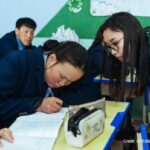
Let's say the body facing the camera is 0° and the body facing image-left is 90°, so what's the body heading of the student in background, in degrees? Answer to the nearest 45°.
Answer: approximately 315°

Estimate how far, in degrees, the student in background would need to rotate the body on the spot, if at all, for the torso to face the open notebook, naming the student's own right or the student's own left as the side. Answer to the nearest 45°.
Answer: approximately 45° to the student's own right

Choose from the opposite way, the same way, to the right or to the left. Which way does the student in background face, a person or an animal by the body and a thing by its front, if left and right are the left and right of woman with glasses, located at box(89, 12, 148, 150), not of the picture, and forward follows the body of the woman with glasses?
to the left

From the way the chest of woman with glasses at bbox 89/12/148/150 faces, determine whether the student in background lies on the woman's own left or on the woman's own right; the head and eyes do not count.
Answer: on the woman's own right

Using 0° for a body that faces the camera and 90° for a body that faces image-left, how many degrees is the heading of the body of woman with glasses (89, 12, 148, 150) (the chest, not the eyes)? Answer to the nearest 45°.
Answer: approximately 45°

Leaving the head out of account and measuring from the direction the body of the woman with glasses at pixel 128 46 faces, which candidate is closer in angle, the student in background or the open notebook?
the open notebook
